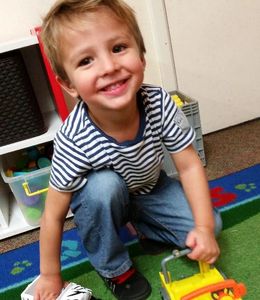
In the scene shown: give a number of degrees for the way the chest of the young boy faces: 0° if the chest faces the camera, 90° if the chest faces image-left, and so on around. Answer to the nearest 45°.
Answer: approximately 0°
